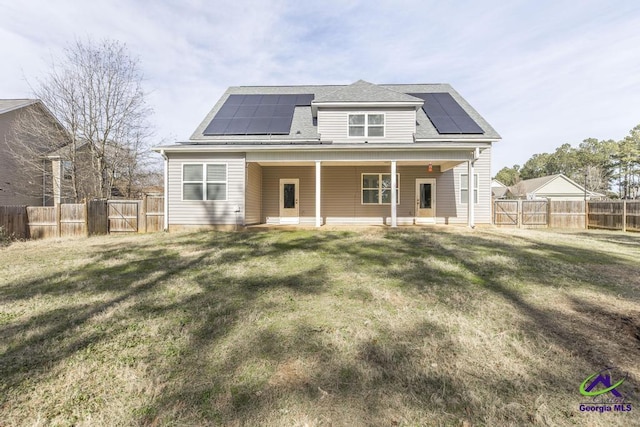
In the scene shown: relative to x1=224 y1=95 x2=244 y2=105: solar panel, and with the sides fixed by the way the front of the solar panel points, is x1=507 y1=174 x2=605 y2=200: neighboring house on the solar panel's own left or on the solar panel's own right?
on the solar panel's own left

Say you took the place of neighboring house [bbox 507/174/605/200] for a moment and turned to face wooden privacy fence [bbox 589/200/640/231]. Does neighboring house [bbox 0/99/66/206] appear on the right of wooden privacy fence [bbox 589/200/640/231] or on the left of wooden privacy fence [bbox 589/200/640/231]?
right

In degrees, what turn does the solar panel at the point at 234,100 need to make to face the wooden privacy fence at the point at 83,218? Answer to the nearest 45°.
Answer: approximately 45° to its right

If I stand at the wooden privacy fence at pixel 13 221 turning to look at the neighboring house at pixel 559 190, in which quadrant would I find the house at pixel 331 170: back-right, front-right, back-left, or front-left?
front-right

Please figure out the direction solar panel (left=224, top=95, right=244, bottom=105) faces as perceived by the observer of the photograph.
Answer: facing the viewer

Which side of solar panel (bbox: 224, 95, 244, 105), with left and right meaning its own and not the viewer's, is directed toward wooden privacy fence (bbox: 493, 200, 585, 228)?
left

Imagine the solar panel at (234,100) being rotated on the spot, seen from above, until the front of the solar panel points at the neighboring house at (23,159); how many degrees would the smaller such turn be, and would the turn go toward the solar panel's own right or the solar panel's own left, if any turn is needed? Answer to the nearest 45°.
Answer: approximately 90° to the solar panel's own right
